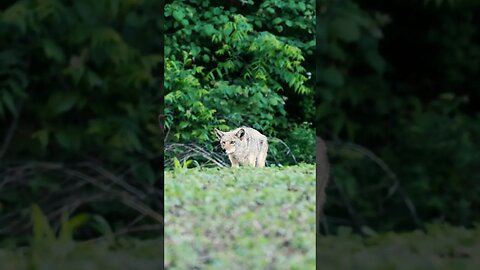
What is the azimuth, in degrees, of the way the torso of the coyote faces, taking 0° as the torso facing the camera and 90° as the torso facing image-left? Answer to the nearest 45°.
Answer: approximately 45°
